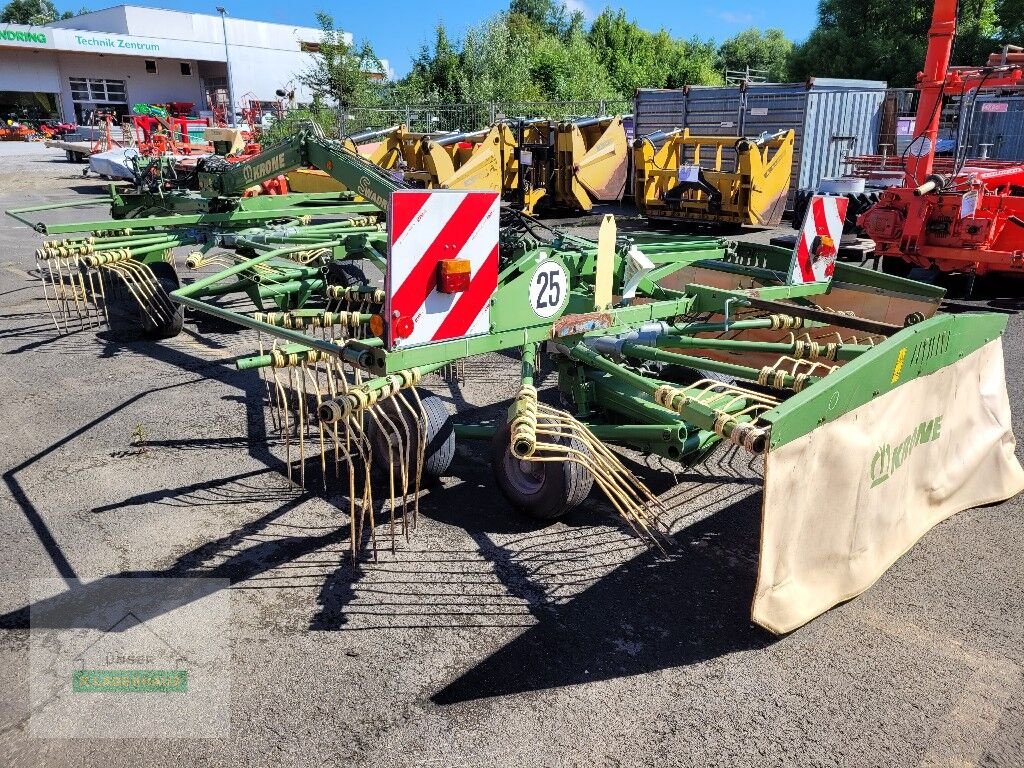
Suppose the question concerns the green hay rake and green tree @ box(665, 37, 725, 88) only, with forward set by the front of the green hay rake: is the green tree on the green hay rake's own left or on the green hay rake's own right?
on the green hay rake's own right

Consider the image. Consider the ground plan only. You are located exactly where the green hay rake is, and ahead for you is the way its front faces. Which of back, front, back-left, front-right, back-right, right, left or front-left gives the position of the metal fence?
front-right

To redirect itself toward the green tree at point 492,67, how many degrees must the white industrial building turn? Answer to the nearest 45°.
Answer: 0° — it already faces it

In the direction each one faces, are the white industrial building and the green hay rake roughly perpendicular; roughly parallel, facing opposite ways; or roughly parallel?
roughly parallel, facing opposite ways

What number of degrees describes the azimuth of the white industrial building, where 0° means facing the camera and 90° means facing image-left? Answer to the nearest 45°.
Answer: approximately 315°

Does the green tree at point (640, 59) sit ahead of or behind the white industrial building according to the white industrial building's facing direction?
ahead

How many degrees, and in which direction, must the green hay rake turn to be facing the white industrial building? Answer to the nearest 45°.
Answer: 0° — it already faces it

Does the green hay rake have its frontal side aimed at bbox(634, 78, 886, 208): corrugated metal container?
no

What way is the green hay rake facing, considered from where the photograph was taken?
facing away from the viewer and to the left of the viewer

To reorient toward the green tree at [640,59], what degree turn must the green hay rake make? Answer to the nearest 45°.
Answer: approximately 45° to its right

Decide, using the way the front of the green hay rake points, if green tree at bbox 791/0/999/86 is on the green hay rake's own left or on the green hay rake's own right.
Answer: on the green hay rake's own right

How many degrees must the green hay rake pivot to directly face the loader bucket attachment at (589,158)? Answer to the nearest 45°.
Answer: approximately 45° to its right

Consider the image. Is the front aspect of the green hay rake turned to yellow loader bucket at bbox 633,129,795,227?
no

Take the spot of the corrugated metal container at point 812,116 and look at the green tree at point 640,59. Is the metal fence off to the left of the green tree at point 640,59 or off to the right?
left

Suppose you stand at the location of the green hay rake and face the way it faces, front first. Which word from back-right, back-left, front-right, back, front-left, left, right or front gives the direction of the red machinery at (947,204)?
right
